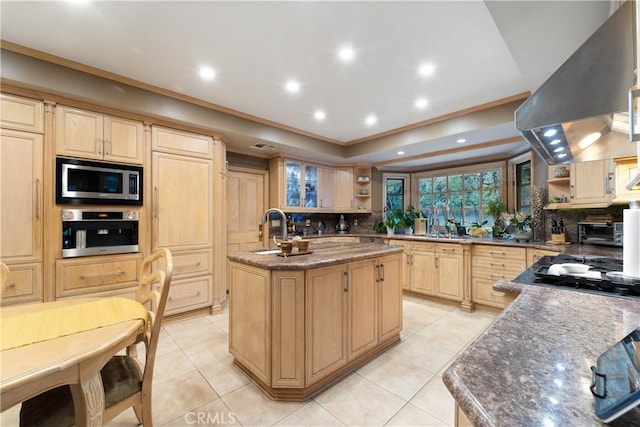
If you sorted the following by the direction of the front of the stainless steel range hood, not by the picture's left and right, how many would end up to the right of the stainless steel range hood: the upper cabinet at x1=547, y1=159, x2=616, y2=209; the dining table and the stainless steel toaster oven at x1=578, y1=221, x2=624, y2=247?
2

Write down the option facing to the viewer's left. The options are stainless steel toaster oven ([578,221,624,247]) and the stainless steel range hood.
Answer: the stainless steel range hood

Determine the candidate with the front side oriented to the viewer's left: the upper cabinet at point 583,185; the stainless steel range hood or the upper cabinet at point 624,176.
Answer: the stainless steel range hood

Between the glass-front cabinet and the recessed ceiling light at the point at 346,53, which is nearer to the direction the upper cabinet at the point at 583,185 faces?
the recessed ceiling light

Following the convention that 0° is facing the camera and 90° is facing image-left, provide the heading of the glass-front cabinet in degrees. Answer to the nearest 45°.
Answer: approximately 315°

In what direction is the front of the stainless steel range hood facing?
to the viewer's left

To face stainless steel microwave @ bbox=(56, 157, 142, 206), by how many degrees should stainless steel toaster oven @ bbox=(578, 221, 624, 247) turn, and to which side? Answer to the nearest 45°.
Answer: approximately 45° to its right

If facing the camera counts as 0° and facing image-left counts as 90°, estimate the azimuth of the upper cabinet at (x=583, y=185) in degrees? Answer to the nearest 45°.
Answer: approximately 0°
